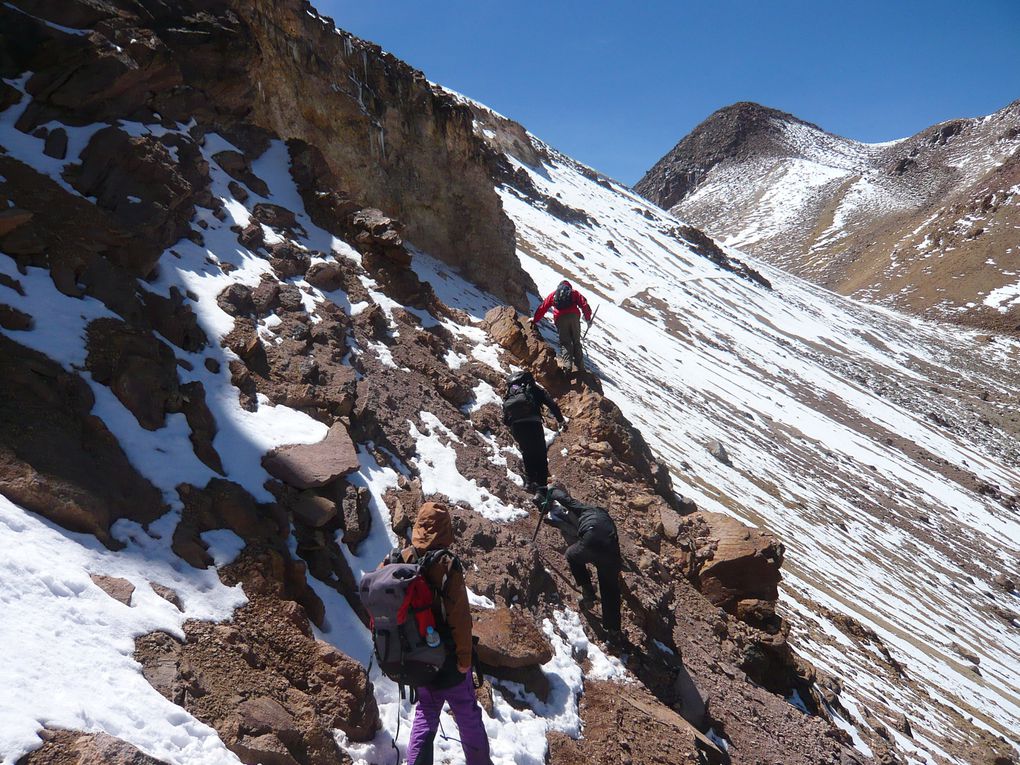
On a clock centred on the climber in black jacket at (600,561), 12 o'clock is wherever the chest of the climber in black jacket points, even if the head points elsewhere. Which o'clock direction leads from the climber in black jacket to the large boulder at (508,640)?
The large boulder is roughly at 8 o'clock from the climber in black jacket.

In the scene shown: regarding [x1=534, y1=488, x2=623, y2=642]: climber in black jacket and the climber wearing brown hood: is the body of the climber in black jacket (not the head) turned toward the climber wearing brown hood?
no

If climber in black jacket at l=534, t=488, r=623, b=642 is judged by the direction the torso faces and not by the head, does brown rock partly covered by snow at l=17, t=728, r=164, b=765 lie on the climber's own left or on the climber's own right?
on the climber's own left

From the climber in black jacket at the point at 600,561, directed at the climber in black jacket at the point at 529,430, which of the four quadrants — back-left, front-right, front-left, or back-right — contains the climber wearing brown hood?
back-left

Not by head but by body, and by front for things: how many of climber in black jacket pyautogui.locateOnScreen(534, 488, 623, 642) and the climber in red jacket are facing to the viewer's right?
0

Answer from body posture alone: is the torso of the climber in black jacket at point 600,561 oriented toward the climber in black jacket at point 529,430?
yes

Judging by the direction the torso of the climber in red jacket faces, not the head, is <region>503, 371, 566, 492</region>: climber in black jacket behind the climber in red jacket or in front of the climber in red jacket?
behind

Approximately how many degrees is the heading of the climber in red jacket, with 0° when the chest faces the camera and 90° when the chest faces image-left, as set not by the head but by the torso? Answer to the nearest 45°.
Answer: approximately 180°

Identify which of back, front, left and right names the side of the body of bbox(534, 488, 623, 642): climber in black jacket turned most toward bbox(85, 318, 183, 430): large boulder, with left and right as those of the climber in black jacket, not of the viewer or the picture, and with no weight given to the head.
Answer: left

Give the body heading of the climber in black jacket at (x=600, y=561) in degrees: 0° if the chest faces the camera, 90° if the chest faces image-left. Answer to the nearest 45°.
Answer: approximately 135°

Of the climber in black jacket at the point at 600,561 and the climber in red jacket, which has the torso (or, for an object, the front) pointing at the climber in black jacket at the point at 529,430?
the climber in black jacket at the point at 600,561

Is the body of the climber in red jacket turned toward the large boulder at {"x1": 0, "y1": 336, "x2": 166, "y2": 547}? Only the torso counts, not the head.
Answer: no

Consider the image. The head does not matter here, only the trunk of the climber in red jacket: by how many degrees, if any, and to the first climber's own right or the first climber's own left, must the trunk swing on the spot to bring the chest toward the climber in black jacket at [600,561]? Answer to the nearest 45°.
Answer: approximately 180°

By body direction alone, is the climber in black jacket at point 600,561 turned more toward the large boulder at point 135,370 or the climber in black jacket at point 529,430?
the climber in black jacket

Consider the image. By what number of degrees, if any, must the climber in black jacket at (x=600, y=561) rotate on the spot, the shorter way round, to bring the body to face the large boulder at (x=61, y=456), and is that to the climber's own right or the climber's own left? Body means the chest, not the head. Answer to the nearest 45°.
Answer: approximately 90° to the climber's own left

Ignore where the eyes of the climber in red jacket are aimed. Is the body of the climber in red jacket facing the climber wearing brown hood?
no

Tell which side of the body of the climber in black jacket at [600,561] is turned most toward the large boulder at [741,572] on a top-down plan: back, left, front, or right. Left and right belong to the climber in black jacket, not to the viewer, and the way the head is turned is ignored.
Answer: right
